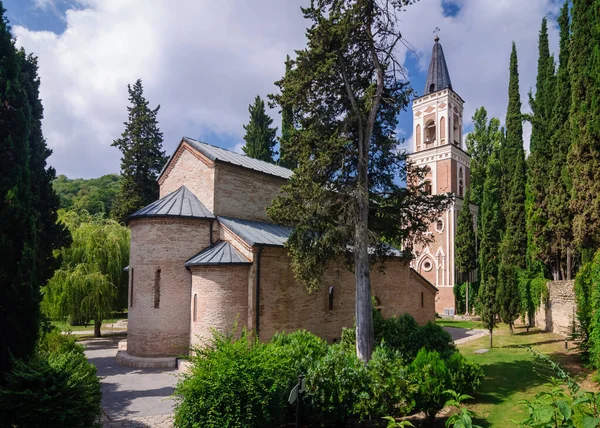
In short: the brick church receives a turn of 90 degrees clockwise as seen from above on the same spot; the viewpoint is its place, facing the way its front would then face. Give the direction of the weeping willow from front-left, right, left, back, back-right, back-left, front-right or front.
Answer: back

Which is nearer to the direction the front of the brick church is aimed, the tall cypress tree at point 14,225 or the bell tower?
the bell tower

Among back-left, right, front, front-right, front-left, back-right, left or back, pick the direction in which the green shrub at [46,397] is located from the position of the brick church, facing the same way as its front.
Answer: back-right

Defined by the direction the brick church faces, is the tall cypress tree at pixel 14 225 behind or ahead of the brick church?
behind

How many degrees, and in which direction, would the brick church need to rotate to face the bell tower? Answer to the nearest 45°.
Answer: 0° — it already faces it

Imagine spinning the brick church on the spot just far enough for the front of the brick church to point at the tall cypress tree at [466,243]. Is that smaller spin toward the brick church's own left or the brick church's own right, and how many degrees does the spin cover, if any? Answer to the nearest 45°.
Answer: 0° — it already faces it

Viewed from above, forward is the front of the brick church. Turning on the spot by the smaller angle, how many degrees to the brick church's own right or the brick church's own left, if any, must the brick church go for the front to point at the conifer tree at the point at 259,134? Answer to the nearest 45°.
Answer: approximately 45° to the brick church's own left

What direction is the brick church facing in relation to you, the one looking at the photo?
facing away from the viewer and to the right of the viewer

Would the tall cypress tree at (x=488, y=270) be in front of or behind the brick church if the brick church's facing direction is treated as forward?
in front

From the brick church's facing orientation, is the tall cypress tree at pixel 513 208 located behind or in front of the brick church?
in front

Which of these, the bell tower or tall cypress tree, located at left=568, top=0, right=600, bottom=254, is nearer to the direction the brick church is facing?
the bell tower
